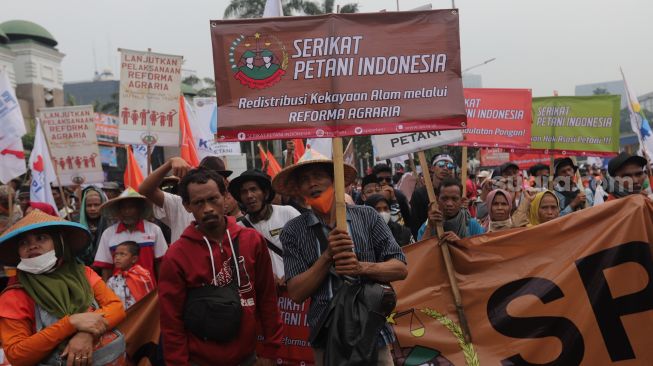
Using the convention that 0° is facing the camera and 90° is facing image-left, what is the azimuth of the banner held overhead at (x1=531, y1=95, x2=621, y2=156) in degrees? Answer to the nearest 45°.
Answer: approximately 0°

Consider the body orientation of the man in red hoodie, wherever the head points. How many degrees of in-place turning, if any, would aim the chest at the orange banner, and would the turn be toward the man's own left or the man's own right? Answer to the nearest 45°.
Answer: approximately 90° to the man's own left

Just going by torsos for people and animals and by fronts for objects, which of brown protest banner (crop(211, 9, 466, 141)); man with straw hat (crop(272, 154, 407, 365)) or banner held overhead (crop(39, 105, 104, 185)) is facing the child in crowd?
the banner held overhead

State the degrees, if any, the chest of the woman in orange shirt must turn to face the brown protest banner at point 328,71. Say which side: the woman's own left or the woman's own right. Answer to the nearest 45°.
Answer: approximately 90° to the woman's own left

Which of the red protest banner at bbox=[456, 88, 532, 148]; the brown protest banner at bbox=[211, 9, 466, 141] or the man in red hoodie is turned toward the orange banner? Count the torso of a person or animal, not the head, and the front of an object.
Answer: the red protest banner at bbox=[456, 88, 532, 148]

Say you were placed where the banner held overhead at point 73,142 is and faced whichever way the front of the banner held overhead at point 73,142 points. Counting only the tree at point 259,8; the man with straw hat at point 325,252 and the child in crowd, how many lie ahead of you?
2

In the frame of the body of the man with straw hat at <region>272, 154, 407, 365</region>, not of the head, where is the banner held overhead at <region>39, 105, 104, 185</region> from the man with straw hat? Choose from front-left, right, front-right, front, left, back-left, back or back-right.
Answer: back-right

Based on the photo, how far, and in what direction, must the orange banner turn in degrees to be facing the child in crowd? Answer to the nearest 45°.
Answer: approximately 90° to its right

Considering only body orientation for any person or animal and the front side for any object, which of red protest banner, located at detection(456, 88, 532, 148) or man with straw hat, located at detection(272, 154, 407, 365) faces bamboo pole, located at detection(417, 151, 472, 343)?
the red protest banner

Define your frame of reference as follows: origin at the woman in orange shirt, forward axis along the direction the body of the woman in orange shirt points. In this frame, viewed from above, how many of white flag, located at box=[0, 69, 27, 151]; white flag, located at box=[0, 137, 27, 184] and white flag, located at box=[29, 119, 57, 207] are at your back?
3
